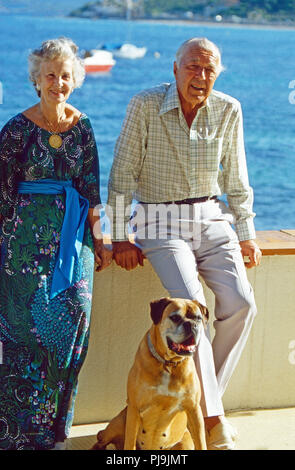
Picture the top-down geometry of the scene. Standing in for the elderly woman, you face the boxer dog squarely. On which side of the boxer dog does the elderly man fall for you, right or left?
left

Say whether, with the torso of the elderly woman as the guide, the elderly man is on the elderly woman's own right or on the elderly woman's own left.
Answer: on the elderly woman's own left

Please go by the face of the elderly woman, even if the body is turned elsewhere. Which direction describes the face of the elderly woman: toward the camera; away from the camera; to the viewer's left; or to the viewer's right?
toward the camera

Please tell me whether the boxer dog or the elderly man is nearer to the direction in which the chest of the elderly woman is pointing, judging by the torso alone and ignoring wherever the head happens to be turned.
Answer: the boxer dog

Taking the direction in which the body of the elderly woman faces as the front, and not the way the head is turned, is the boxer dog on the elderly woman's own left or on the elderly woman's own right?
on the elderly woman's own left

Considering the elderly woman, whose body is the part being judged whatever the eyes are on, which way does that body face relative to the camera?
toward the camera
